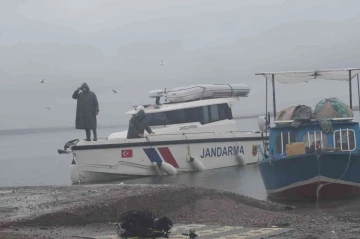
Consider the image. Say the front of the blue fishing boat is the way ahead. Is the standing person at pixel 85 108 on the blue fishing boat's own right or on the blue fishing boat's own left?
on the blue fishing boat's own right

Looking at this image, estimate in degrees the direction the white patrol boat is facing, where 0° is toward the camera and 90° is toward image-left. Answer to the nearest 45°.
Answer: approximately 45°
